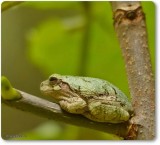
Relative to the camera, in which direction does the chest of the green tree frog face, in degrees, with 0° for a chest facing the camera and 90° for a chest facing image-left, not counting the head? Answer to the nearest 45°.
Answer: approximately 90°
